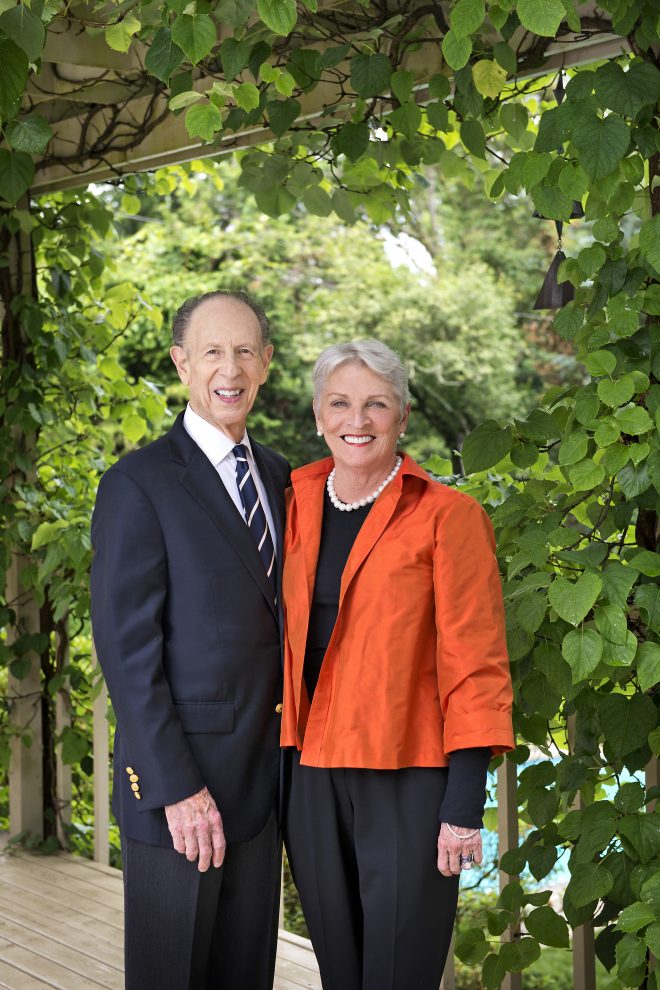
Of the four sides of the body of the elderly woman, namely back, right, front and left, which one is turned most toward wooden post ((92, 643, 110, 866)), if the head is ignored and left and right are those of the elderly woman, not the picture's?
right

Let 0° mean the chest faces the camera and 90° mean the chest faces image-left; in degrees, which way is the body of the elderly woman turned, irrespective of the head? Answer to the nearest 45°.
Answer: approximately 45°

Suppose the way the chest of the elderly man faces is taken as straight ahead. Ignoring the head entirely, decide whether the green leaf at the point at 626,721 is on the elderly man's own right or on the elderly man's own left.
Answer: on the elderly man's own left

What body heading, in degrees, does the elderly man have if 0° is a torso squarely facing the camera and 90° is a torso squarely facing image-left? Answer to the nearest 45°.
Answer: approximately 315°

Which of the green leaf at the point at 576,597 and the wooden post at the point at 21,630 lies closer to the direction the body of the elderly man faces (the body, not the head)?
the green leaf

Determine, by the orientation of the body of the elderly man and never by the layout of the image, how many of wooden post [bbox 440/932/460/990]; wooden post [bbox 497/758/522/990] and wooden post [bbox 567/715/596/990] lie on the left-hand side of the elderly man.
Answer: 3
